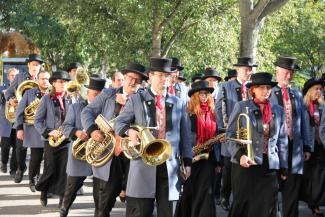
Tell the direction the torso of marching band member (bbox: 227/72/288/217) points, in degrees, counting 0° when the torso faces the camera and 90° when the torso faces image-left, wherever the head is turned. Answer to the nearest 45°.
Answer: approximately 315°
